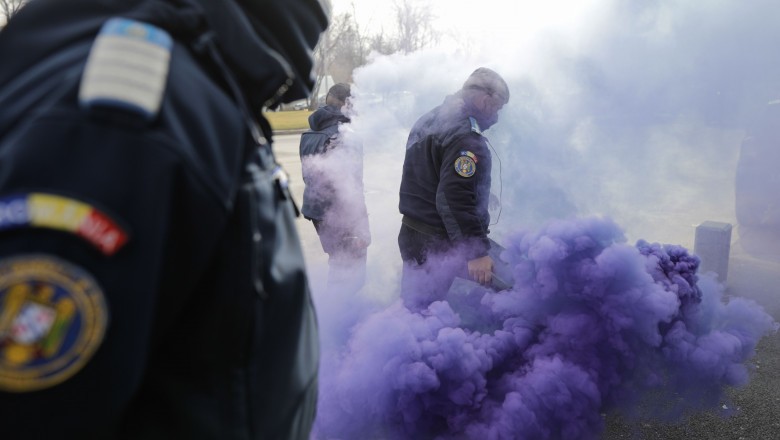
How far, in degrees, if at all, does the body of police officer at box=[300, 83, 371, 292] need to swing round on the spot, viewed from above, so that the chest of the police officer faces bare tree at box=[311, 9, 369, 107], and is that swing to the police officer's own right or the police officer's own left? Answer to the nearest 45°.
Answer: approximately 45° to the police officer's own left

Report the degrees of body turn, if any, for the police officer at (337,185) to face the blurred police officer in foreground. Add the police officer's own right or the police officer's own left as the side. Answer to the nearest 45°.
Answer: approximately 135° to the police officer's own right

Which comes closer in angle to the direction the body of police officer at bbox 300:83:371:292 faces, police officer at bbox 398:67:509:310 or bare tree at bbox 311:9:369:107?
the bare tree

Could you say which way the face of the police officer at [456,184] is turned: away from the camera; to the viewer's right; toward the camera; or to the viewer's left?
to the viewer's right

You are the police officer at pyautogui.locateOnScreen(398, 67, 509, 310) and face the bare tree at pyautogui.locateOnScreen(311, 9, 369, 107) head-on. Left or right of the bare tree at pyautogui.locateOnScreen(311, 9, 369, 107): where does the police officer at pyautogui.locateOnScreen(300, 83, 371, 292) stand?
left
